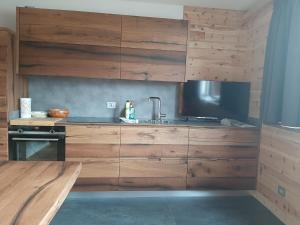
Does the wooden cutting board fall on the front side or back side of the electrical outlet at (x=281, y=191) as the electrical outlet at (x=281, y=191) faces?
on the front side

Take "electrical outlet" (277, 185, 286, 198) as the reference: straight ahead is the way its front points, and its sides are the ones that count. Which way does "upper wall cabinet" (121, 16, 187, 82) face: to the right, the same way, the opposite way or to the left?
to the left

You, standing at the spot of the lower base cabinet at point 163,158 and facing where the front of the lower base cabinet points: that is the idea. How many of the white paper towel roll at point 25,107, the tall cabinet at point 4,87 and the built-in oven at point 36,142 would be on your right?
3

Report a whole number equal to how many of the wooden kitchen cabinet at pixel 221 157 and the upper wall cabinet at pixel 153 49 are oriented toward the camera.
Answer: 2

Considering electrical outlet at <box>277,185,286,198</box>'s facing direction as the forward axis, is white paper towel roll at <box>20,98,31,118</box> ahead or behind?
ahead

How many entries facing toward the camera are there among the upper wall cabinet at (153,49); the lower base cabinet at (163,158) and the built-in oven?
3

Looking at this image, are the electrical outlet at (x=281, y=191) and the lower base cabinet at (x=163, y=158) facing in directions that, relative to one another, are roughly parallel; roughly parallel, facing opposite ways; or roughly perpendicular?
roughly perpendicular

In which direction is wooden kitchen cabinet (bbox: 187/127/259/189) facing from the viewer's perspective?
toward the camera

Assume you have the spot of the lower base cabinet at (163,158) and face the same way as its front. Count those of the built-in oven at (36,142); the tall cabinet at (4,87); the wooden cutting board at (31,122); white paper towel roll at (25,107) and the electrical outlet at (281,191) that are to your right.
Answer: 4

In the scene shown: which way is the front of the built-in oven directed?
toward the camera

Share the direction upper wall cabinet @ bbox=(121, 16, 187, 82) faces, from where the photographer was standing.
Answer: facing the viewer

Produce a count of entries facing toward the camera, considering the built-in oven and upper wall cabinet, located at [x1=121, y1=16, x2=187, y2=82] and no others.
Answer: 2

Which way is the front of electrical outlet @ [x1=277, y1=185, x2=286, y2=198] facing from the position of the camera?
facing the viewer and to the left of the viewer
